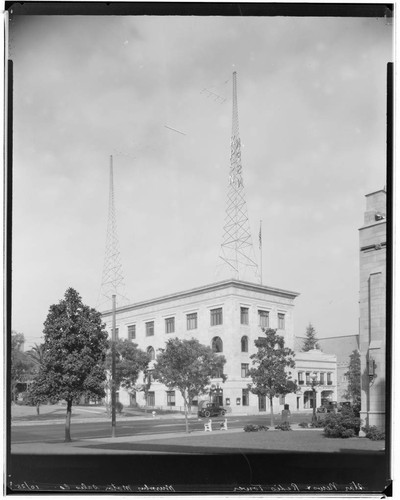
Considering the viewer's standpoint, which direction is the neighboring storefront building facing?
facing the viewer and to the right of the viewer

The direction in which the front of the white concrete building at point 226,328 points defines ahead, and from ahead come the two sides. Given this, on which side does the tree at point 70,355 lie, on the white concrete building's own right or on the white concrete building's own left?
on the white concrete building's own right

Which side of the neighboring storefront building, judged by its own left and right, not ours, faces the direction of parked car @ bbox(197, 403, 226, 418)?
right

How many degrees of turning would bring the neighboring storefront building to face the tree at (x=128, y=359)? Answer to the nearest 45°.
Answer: approximately 135° to its right

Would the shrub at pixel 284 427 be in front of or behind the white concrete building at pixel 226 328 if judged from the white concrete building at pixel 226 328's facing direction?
in front
